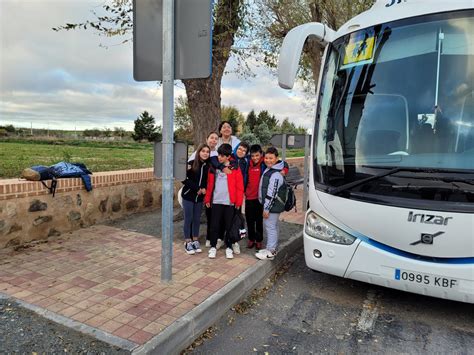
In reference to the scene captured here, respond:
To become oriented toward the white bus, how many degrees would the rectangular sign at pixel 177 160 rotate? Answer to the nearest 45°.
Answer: approximately 90° to its right

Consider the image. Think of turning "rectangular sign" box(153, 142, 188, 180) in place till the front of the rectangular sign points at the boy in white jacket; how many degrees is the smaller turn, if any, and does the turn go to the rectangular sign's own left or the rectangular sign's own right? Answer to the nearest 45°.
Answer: approximately 45° to the rectangular sign's own right

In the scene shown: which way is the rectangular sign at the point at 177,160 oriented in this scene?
away from the camera

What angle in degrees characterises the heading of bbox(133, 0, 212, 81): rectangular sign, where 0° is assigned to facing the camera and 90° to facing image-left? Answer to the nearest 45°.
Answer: approximately 180°

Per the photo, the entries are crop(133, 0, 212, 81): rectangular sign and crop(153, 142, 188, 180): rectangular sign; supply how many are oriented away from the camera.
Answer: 2
